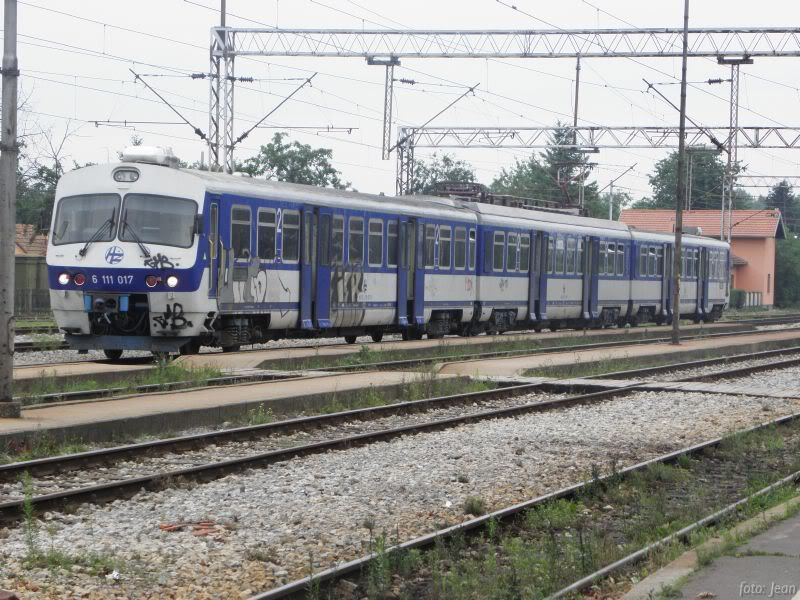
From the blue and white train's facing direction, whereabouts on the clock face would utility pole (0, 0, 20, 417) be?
The utility pole is roughly at 11 o'clock from the blue and white train.

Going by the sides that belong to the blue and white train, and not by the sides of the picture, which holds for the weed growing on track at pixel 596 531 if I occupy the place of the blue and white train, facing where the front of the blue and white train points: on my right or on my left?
on my left

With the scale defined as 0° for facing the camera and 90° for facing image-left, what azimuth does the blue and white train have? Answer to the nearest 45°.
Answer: approximately 45°

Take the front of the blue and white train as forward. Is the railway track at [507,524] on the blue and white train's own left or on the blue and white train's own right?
on the blue and white train's own left
